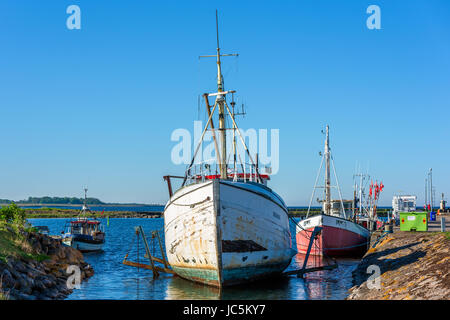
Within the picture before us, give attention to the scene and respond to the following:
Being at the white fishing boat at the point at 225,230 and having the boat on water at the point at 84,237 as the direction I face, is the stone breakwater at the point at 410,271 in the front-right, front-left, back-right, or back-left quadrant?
back-right

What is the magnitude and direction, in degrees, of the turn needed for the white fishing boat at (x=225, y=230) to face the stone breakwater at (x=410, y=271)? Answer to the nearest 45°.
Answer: approximately 45° to its left

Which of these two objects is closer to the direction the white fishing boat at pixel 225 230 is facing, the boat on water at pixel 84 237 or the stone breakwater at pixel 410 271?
the stone breakwater

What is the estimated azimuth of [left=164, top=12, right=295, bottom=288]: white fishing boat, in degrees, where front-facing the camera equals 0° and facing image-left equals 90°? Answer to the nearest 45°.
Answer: approximately 0°

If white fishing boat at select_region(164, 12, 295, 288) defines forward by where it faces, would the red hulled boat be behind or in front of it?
behind

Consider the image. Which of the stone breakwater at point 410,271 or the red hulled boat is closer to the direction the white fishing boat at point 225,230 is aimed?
the stone breakwater
